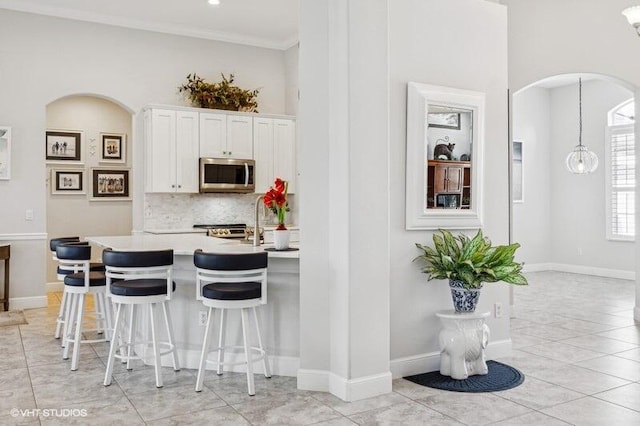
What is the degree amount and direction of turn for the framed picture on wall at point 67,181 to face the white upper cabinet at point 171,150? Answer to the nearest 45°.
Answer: approximately 45° to its left

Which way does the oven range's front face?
toward the camera

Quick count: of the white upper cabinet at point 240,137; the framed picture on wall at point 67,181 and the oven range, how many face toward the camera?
3

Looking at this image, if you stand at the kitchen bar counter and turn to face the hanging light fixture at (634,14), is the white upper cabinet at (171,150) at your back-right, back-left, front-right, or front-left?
back-left

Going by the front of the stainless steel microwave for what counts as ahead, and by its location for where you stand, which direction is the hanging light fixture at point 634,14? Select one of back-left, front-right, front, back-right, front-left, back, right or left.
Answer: front-left

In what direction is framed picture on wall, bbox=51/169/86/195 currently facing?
toward the camera

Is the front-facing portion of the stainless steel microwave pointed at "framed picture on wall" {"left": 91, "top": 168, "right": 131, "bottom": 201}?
no

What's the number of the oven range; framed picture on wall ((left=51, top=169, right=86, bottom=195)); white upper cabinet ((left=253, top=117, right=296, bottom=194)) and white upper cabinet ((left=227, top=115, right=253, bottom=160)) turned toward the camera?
4

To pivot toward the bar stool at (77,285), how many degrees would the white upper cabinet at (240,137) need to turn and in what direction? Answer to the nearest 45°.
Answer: approximately 45° to its right

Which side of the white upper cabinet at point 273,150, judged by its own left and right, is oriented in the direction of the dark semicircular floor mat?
front

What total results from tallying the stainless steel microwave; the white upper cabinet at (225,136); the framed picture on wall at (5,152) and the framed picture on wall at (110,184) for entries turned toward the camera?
4

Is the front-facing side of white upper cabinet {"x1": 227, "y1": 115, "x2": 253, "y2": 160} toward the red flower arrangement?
yes

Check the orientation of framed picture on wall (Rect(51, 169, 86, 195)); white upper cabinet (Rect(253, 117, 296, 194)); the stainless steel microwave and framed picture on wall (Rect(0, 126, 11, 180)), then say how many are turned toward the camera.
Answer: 4

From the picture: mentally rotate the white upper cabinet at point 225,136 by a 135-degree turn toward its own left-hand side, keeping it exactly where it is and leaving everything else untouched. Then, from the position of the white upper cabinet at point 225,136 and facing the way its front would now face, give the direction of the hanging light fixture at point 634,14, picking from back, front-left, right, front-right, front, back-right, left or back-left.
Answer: right

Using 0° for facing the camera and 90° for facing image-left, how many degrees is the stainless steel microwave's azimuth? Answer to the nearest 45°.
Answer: approximately 0°
